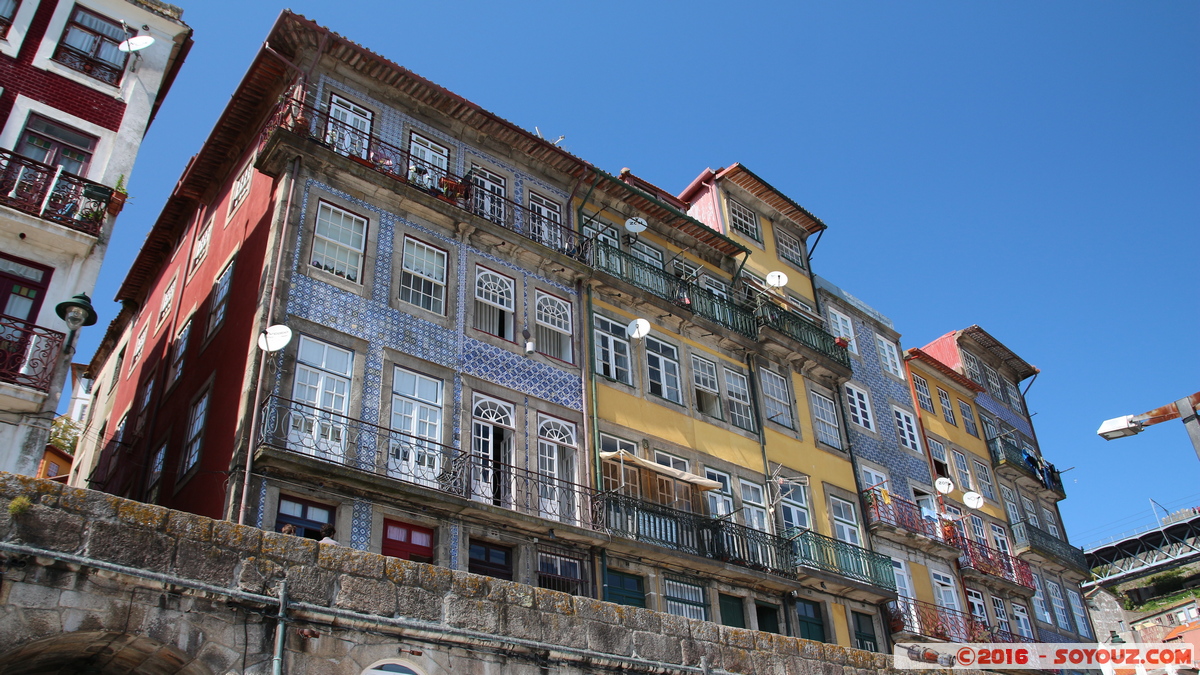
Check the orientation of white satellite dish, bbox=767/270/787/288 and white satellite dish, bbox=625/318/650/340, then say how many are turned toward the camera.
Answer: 2

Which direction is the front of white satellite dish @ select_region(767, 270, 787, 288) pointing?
toward the camera

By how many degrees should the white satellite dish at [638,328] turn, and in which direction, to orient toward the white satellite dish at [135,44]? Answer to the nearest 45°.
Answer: approximately 45° to its right

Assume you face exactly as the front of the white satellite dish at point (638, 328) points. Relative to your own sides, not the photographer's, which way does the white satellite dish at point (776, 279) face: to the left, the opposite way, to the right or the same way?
the same way

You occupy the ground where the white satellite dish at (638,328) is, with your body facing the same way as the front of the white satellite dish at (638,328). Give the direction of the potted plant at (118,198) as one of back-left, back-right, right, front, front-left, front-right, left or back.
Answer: front-right

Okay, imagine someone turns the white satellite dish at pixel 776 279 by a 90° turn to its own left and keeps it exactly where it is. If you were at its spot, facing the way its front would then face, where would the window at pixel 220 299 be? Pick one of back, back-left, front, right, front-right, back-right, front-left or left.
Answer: back-right

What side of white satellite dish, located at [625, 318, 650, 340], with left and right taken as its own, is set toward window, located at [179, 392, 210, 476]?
right

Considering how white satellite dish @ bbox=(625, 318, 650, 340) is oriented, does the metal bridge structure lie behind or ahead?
behind

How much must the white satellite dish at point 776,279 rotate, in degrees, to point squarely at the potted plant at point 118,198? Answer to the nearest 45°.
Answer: approximately 45° to its right

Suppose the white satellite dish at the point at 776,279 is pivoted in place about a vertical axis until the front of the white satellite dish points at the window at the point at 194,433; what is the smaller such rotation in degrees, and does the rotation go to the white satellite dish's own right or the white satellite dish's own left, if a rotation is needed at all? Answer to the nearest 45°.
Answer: approximately 45° to the white satellite dish's own right
